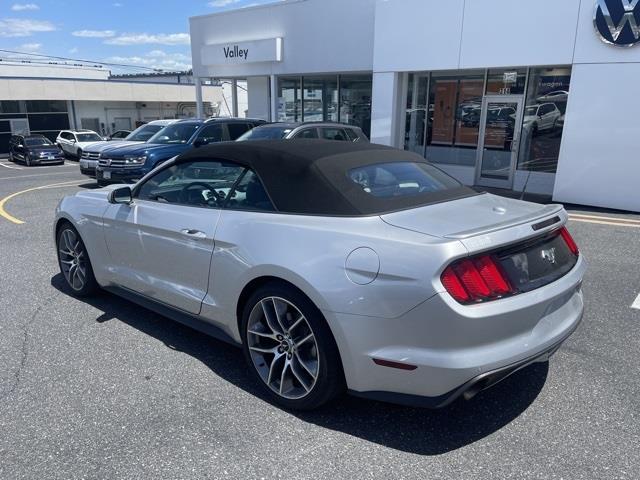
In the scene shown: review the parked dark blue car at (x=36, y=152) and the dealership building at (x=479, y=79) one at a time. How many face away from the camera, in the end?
0

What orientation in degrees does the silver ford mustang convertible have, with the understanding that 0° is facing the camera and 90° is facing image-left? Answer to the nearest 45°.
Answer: approximately 135°

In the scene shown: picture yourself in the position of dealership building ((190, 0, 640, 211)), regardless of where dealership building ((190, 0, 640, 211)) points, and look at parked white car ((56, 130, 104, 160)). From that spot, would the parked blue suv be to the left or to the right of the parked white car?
left

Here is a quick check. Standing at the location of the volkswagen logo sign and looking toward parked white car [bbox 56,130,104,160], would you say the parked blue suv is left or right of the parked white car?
left

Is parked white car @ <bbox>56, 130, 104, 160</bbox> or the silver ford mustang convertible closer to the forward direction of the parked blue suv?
the silver ford mustang convertible

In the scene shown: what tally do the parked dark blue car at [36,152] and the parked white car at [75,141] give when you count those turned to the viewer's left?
0

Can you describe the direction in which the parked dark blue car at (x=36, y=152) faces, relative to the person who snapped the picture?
facing the viewer and to the right of the viewer
